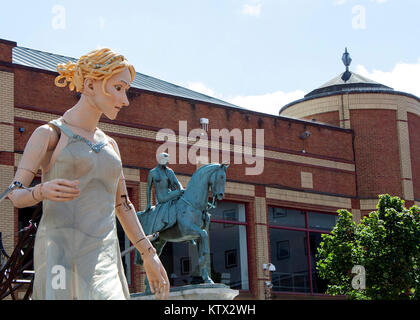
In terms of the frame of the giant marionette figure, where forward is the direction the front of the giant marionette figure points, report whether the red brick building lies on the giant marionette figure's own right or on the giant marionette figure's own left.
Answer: on the giant marionette figure's own left

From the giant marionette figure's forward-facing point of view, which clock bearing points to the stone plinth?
The stone plinth is roughly at 8 o'clock from the giant marionette figure.

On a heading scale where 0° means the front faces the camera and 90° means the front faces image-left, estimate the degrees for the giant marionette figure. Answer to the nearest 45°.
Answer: approximately 315°

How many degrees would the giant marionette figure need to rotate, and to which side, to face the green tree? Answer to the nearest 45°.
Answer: approximately 90° to its left

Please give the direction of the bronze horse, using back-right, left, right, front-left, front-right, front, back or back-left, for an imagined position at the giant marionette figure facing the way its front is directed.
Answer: back-left
